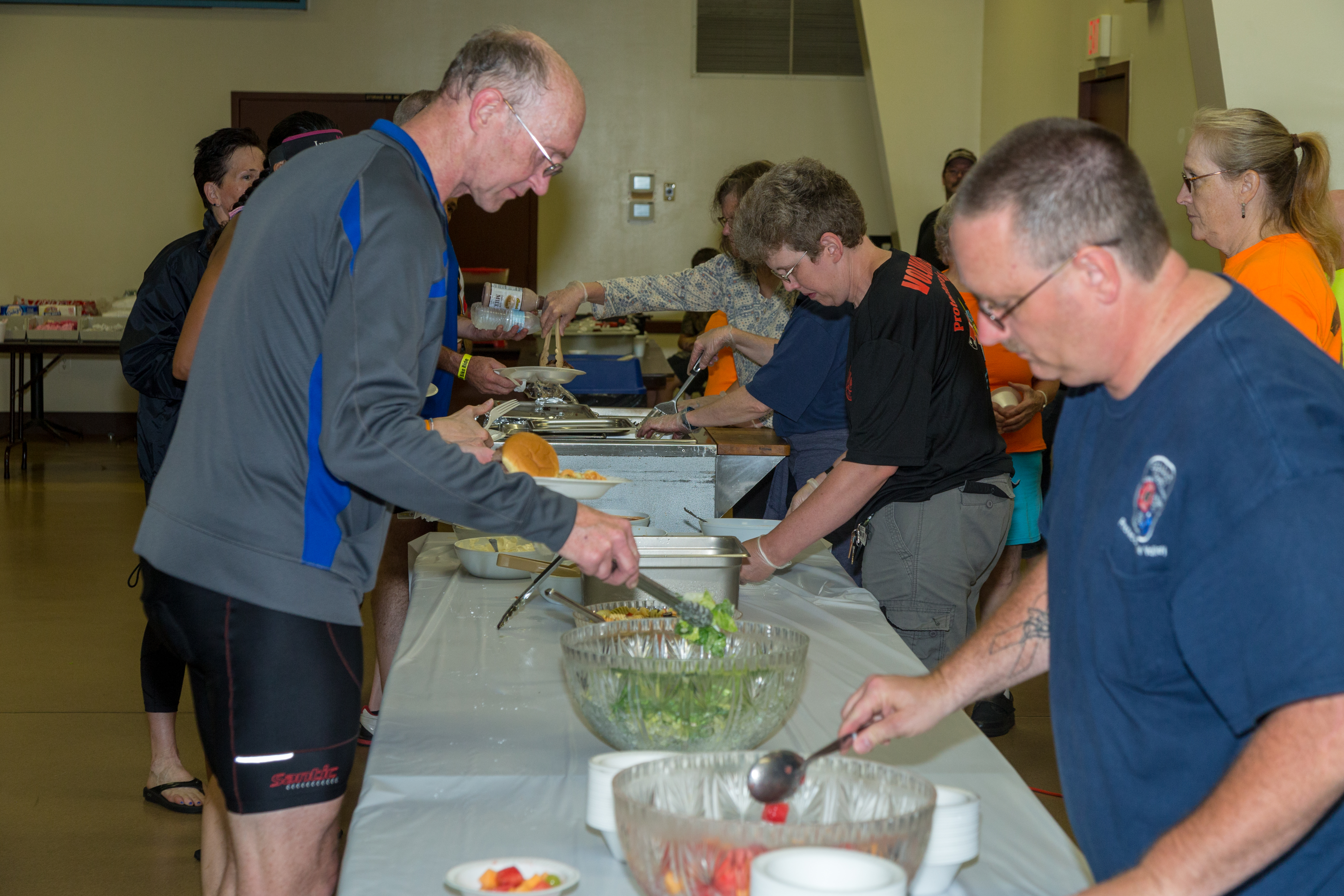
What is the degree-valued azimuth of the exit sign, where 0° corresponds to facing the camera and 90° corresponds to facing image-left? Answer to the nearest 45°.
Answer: approximately 45°

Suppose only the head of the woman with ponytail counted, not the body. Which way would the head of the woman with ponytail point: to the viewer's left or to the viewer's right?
to the viewer's left

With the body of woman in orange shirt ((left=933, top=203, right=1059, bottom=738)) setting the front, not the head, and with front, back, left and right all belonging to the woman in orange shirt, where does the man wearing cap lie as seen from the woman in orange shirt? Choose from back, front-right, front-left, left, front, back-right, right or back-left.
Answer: back-right

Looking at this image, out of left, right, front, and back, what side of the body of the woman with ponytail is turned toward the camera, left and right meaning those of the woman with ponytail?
left

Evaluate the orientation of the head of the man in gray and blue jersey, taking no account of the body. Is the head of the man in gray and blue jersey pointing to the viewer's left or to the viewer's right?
to the viewer's right

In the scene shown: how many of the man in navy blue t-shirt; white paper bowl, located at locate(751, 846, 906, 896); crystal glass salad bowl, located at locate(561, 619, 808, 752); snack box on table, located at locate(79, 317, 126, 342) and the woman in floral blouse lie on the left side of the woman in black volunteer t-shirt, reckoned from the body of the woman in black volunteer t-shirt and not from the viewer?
3

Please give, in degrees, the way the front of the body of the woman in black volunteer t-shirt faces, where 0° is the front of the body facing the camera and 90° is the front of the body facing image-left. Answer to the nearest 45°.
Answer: approximately 90°

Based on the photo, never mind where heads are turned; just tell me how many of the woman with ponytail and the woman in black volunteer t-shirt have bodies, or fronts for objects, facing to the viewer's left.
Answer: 2
